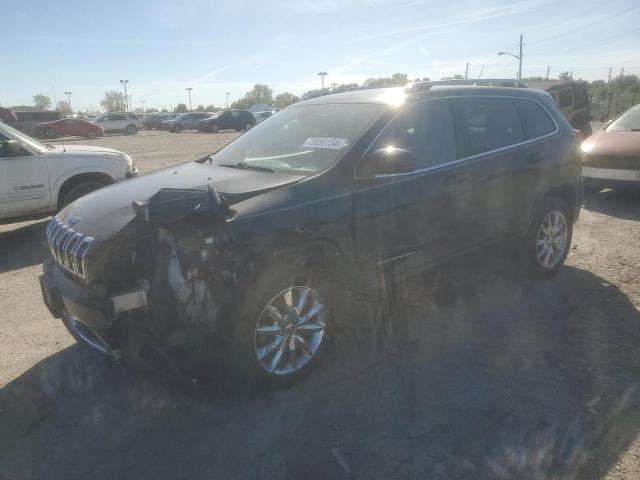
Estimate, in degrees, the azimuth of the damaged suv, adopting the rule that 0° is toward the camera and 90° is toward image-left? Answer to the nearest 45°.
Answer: approximately 45°

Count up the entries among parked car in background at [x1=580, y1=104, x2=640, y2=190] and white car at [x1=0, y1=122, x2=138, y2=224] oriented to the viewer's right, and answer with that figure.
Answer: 1

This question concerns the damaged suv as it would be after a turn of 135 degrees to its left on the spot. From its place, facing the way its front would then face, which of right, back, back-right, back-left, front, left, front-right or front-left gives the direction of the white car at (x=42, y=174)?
back-left

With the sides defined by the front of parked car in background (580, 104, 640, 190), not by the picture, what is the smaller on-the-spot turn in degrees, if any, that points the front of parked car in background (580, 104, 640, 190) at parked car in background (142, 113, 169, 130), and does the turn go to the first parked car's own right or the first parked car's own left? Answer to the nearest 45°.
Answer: approximately 90° to the first parked car's own right

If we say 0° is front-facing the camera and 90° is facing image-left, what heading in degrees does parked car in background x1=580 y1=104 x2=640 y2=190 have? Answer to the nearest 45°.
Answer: approximately 45°

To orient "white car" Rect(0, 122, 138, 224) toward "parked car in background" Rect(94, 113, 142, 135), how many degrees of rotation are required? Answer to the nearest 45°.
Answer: approximately 90° to its left

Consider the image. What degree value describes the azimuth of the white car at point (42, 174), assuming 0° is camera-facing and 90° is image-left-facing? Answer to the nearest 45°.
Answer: approximately 270°

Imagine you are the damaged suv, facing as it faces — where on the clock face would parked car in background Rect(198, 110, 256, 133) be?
The parked car in background is roughly at 4 o'clock from the damaged suv.

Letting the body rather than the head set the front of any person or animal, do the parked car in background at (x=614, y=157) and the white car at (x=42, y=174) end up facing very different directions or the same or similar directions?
very different directions

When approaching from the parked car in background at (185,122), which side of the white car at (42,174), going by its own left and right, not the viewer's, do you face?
left

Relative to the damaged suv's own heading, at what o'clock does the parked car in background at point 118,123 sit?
The parked car in background is roughly at 4 o'clock from the damaged suv.

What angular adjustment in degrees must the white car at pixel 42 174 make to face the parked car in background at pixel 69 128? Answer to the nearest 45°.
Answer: approximately 90° to its left

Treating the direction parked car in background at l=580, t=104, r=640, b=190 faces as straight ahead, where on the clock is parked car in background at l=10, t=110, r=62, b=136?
parked car in background at l=10, t=110, r=62, b=136 is roughly at 2 o'clock from parked car in background at l=580, t=104, r=640, b=190.
